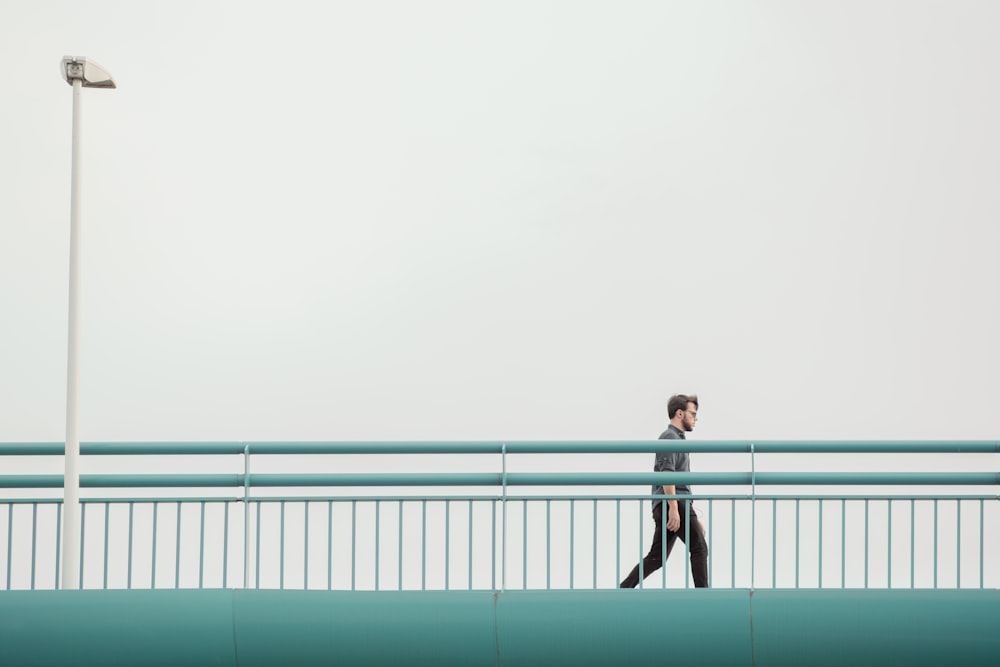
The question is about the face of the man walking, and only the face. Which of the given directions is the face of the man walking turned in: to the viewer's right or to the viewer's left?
to the viewer's right

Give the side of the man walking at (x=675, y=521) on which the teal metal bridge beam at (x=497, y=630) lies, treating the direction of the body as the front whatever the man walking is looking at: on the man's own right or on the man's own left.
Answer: on the man's own right

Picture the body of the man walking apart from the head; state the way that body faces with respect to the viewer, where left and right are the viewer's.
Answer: facing to the right of the viewer
